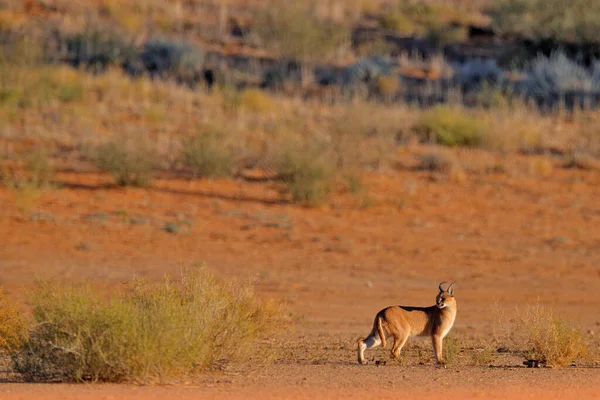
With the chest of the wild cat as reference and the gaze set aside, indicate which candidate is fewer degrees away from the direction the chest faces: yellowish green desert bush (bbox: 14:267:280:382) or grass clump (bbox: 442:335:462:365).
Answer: the grass clump

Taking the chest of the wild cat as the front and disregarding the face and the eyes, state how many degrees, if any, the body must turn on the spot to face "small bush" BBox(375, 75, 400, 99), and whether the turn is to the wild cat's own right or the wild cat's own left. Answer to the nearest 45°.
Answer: approximately 90° to the wild cat's own left

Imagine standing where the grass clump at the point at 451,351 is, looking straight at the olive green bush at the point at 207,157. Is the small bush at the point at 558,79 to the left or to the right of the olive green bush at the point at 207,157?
right

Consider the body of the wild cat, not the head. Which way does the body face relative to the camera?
to the viewer's right

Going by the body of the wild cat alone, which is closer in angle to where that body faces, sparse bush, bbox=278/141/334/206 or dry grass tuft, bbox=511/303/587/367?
the dry grass tuft

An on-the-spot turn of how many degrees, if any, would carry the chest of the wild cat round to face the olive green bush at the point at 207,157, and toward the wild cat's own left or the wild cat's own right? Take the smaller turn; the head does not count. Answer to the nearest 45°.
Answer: approximately 90° to the wild cat's own left

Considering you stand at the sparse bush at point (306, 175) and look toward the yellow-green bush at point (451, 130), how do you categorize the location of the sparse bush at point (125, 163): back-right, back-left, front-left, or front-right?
back-left

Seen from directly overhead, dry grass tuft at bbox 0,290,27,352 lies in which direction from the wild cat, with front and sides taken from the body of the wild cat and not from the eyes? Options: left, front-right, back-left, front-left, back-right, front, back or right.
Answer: back

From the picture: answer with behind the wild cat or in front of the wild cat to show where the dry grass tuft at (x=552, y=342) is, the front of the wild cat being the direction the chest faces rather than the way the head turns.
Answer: in front

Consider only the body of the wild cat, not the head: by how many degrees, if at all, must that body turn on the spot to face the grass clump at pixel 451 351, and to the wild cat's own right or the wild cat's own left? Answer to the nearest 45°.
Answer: approximately 45° to the wild cat's own left

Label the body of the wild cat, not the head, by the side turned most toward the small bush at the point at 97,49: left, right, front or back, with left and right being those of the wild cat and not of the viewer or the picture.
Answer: left
